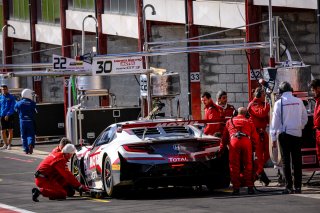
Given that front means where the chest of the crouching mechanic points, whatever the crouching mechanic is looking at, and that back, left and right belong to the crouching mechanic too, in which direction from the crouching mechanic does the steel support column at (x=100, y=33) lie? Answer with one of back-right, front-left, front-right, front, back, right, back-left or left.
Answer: left

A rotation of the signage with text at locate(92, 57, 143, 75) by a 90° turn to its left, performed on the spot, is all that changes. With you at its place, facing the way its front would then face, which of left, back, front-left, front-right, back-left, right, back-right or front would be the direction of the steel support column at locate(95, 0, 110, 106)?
left

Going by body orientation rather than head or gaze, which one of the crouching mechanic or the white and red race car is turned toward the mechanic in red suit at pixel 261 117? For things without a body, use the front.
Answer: the crouching mechanic

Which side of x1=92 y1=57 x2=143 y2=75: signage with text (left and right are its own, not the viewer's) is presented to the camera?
front

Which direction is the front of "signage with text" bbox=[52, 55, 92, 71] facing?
toward the camera

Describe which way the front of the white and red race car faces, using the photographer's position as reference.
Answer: facing away from the viewer and to the left of the viewer

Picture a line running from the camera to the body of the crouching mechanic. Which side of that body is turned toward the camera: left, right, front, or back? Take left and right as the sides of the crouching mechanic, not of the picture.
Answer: right

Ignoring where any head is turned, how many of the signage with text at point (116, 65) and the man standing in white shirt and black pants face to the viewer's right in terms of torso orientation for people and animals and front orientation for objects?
0
